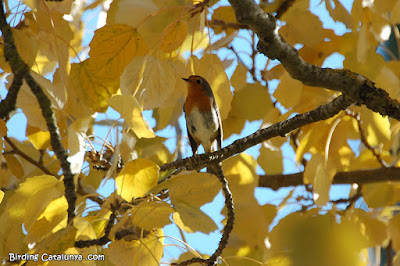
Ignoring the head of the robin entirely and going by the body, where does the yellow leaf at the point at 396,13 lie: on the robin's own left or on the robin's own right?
on the robin's own left

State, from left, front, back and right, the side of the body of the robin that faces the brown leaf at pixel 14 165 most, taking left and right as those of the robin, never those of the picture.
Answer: right

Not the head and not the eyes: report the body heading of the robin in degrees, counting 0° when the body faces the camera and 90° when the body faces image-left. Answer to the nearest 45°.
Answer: approximately 45°
